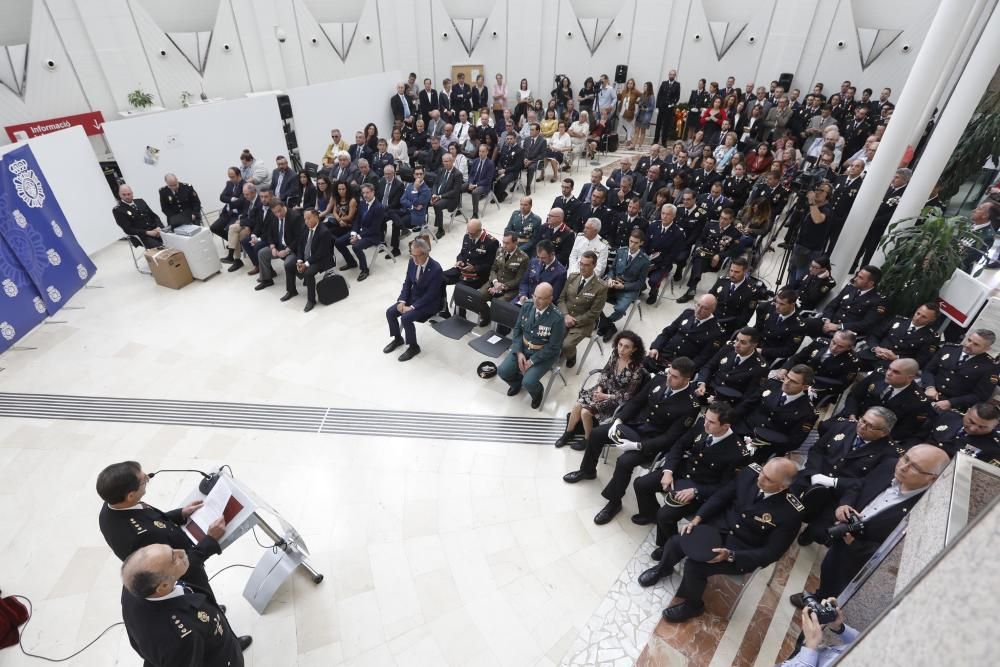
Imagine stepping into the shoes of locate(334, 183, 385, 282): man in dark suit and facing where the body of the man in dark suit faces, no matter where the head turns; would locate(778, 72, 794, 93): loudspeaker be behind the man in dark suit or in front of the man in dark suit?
behind

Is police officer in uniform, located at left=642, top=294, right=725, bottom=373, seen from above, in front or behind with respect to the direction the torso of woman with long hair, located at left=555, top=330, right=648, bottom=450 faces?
behind

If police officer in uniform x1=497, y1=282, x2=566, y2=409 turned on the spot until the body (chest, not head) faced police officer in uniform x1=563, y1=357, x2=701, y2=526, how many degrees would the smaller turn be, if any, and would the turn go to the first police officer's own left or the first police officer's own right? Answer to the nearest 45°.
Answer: approximately 90° to the first police officer's own left

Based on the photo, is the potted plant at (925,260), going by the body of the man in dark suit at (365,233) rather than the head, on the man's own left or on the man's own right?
on the man's own left

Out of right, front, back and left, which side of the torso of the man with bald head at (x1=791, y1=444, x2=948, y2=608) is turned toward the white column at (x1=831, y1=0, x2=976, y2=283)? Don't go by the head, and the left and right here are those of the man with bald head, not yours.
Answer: right

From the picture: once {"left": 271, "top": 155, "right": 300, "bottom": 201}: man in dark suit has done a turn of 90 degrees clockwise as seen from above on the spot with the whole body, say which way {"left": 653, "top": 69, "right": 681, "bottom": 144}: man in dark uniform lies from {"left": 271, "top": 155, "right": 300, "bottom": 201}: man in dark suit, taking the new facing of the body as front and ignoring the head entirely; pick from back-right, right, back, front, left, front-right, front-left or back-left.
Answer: back-right

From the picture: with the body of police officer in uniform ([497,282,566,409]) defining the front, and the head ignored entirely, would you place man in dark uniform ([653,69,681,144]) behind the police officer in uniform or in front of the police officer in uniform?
behind
